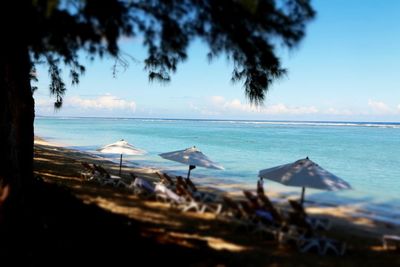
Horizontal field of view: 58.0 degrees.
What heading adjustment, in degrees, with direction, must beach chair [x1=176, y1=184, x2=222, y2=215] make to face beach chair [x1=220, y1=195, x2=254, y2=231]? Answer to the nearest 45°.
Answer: approximately 45° to its right

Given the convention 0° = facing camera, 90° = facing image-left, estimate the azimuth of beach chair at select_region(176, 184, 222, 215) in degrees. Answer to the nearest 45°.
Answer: approximately 270°

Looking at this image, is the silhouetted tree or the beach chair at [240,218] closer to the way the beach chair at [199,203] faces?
the beach chair

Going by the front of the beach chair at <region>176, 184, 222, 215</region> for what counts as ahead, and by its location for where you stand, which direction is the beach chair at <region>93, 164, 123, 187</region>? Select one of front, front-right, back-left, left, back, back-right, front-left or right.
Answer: back-left

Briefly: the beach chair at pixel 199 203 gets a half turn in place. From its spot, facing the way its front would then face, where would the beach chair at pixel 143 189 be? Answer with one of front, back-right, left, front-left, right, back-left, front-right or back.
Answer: front-right

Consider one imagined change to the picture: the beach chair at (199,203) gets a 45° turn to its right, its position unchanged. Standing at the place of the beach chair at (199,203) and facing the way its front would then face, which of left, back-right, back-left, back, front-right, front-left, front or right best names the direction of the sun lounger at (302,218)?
front
